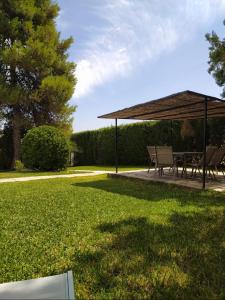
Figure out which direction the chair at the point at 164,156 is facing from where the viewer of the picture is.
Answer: facing away from the viewer and to the right of the viewer

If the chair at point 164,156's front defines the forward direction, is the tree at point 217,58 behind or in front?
in front

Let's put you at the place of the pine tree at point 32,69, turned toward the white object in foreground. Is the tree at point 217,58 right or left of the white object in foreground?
left

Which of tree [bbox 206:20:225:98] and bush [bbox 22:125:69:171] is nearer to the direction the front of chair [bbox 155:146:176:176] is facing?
the tree

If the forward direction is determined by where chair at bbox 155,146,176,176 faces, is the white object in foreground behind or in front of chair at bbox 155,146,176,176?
behind

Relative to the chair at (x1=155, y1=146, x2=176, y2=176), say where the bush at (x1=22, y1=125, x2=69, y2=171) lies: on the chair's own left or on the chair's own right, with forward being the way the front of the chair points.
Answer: on the chair's own left
